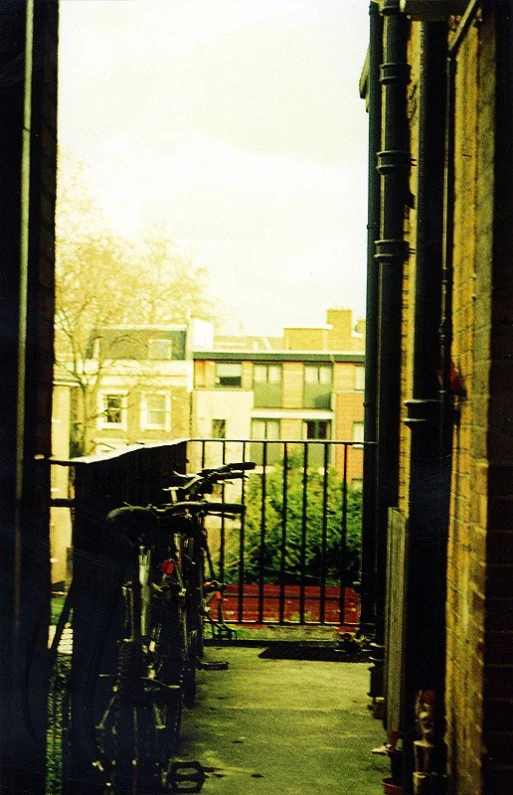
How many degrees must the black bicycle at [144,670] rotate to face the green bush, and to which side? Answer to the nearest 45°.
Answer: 0° — it already faces it

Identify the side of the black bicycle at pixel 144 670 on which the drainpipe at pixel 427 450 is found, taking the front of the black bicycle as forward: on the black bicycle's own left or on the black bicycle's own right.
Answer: on the black bicycle's own right

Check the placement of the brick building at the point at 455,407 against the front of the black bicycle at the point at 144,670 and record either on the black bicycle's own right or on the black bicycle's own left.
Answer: on the black bicycle's own right

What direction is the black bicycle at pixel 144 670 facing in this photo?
away from the camera

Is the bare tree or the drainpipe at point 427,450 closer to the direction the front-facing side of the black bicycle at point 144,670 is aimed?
the bare tree

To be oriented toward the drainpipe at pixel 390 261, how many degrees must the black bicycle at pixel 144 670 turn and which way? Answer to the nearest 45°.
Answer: approximately 45° to its right
